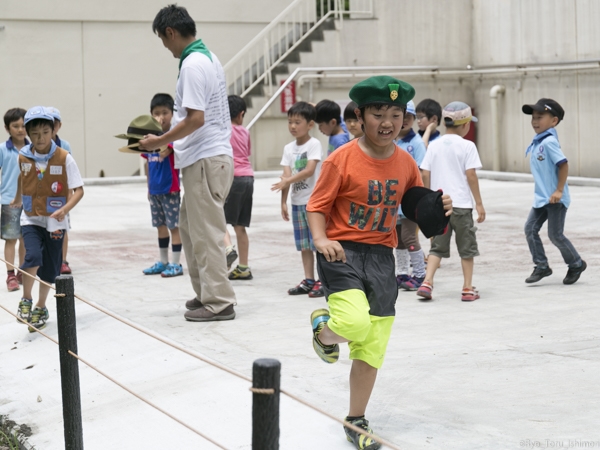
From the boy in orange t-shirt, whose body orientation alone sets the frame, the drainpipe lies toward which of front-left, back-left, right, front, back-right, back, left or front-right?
back-left

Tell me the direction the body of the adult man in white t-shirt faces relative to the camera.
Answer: to the viewer's left

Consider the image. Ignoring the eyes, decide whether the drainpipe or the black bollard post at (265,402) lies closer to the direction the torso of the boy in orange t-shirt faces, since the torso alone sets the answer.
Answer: the black bollard post

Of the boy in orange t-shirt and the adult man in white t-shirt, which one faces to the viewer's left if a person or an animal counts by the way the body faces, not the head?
the adult man in white t-shirt

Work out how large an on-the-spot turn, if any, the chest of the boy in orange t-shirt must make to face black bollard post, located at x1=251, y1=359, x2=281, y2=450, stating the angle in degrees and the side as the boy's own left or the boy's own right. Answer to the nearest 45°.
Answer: approximately 45° to the boy's own right

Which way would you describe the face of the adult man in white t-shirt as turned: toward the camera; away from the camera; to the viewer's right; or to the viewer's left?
to the viewer's left

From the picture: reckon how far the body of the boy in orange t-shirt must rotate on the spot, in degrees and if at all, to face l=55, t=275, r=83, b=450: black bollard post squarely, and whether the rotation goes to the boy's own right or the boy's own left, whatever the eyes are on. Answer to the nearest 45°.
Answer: approximately 135° to the boy's own right

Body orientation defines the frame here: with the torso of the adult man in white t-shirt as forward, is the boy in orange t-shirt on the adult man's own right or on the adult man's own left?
on the adult man's own left

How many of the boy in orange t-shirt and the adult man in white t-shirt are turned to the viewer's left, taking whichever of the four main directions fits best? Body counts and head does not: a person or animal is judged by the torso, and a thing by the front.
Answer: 1

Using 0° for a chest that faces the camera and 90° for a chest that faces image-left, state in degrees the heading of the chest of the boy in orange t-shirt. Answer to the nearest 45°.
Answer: approximately 315°
